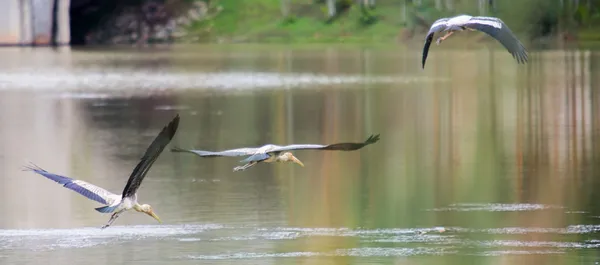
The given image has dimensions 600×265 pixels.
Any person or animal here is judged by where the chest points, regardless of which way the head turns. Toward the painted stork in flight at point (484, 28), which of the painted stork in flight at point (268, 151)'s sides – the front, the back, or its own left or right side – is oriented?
front

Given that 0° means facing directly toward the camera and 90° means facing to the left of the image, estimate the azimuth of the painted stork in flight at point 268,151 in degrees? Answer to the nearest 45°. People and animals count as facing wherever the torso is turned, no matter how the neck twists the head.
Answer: approximately 225°
